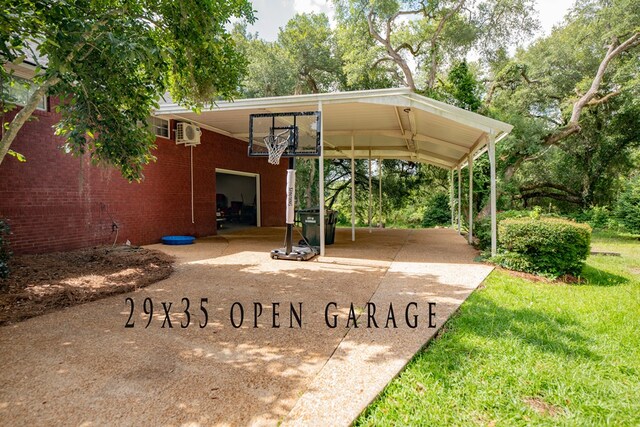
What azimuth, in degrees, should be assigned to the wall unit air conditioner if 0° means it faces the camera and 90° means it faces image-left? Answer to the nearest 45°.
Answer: approximately 315°

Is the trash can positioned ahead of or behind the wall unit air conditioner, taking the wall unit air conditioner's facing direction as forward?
ahead

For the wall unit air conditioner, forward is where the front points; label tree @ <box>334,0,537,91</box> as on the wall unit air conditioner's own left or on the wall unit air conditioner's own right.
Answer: on the wall unit air conditioner's own left

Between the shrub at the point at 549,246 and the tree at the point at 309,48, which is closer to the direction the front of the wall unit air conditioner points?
the shrub

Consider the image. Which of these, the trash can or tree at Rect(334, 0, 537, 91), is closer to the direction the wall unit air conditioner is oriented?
the trash can

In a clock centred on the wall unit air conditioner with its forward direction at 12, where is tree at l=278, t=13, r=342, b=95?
The tree is roughly at 9 o'clock from the wall unit air conditioner.

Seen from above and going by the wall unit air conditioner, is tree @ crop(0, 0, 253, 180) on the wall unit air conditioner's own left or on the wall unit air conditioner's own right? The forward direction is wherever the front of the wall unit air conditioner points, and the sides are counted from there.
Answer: on the wall unit air conditioner's own right

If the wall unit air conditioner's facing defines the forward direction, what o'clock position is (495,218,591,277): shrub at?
The shrub is roughly at 12 o'clock from the wall unit air conditioner.

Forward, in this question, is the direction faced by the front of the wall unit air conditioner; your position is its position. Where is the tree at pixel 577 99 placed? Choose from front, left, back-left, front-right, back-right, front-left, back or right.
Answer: front-left

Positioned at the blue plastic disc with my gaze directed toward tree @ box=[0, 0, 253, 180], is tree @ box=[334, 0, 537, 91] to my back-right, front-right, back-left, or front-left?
back-left

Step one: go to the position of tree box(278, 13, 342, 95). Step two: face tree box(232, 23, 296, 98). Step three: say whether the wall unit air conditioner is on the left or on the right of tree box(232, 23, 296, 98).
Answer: left

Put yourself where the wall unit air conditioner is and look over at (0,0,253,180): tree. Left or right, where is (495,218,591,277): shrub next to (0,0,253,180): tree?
left

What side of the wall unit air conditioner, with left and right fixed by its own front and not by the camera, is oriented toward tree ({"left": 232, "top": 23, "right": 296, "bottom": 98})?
left
